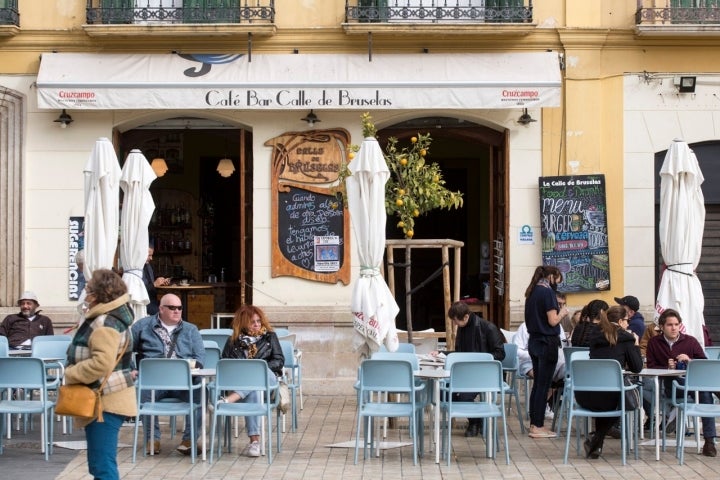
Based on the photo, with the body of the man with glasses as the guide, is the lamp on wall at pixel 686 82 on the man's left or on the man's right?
on the man's left

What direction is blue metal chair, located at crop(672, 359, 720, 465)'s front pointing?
away from the camera

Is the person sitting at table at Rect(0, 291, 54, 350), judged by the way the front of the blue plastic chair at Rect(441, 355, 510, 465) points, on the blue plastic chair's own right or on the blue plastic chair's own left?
on the blue plastic chair's own left

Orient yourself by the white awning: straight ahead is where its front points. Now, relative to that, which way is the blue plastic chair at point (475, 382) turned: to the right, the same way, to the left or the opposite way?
the opposite way

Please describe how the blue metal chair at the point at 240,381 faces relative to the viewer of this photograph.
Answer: facing away from the viewer

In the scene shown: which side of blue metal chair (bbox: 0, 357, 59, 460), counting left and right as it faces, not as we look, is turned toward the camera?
back

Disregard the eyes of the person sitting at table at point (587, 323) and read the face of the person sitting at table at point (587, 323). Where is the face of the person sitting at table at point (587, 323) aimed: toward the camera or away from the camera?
away from the camera

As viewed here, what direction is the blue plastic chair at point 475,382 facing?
away from the camera

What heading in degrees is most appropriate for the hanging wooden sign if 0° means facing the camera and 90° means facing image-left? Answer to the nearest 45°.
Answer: approximately 0°
